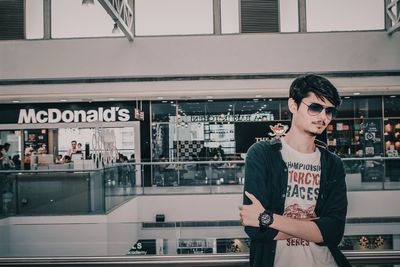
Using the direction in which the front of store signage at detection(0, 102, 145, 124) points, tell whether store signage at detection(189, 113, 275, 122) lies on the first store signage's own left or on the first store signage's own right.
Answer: on the first store signage's own left

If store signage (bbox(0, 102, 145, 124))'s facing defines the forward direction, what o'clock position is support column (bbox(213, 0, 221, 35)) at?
The support column is roughly at 10 o'clock from the store signage.

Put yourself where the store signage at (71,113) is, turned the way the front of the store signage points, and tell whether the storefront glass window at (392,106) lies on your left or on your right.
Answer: on your left

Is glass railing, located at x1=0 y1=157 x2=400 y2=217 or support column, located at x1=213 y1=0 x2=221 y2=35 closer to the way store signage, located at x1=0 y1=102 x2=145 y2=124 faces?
the glass railing

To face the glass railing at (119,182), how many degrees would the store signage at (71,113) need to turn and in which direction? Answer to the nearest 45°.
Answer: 0° — it already faces it

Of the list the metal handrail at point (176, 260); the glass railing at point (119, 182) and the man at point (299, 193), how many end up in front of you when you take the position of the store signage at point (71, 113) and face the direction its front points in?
3

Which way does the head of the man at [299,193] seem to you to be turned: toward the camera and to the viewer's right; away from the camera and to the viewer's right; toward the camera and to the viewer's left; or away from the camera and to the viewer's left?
toward the camera and to the viewer's right

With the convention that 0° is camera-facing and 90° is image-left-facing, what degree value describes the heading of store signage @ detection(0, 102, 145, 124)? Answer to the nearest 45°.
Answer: approximately 0°
